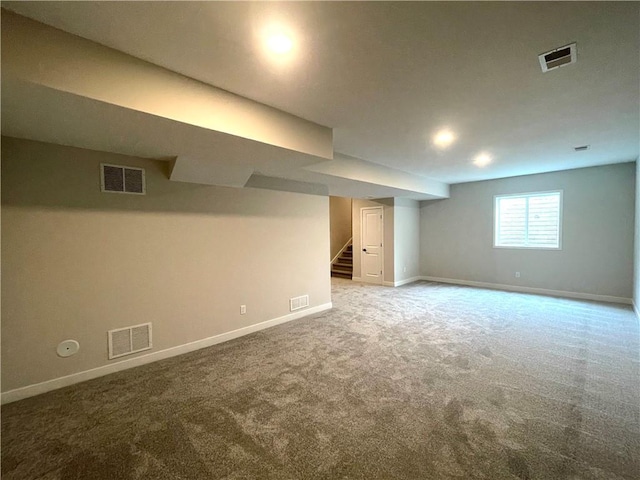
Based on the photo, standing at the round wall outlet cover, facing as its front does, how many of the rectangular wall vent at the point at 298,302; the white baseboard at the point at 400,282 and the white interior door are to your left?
3

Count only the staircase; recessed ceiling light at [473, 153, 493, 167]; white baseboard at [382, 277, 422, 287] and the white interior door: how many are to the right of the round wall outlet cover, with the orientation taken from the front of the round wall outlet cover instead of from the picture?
0

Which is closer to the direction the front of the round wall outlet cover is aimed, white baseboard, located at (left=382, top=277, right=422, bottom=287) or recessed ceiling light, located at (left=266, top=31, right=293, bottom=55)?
the recessed ceiling light

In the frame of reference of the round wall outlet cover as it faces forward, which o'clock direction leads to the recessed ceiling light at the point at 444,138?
The recessed ceiling light is roughly at 10 o'clock from the round wall outlet cover.

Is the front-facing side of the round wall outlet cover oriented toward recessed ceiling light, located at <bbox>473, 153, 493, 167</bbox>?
no

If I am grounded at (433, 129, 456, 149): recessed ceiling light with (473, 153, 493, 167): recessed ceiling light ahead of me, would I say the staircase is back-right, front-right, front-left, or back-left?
front-left

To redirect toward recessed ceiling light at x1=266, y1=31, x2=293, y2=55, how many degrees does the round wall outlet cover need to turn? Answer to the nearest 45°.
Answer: approximately 45° to its left

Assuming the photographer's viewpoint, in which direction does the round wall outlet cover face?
facing the viewer

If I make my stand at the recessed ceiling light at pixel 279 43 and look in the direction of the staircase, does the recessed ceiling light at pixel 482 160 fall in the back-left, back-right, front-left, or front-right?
front-right

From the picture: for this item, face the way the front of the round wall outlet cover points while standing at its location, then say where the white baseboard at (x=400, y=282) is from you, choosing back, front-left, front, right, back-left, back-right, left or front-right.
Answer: left

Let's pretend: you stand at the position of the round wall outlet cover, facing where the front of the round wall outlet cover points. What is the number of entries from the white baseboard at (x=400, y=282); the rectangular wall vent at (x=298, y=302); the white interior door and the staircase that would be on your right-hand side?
0

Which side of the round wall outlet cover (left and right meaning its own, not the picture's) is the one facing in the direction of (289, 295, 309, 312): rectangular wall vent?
left

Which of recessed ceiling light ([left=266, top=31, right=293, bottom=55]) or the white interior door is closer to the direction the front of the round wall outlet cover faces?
the recessed ceiling light

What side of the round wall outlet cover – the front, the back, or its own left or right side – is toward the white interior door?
left
